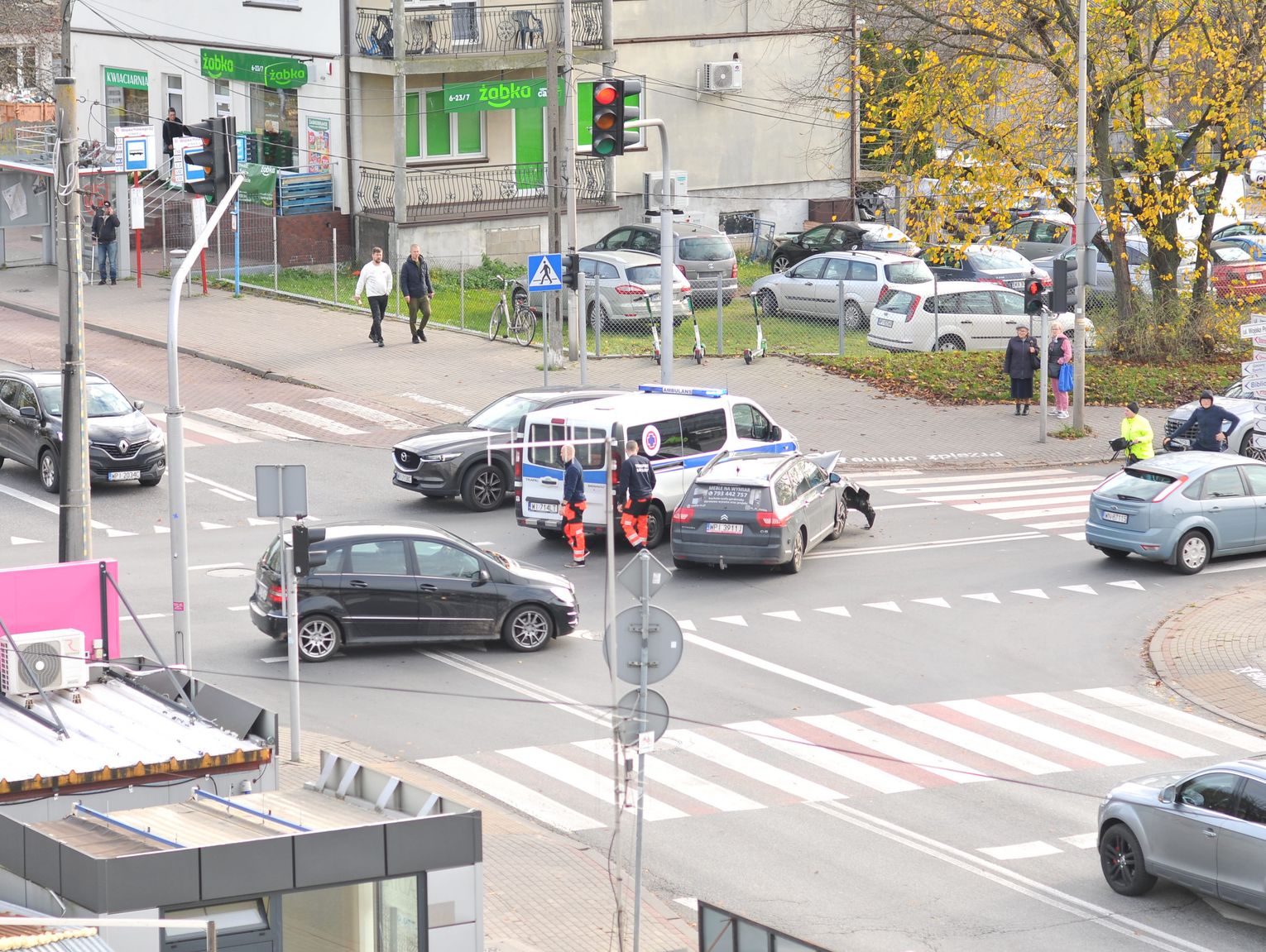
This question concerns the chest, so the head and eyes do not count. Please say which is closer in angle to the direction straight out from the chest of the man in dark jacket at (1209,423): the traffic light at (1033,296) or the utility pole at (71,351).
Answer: the utility pole

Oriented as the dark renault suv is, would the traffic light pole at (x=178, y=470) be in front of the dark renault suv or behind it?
in front

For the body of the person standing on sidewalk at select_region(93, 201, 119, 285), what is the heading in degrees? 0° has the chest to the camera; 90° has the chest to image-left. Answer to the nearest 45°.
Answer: approximately 0°

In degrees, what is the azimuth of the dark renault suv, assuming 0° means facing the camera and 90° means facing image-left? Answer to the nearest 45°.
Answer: approximately 315°

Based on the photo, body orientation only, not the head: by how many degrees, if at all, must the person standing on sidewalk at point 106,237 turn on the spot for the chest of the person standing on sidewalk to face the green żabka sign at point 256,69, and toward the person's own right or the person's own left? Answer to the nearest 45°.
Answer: approximately 135° to the person's own left

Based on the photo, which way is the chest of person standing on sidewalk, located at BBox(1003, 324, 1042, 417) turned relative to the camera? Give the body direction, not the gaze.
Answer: toward the camera

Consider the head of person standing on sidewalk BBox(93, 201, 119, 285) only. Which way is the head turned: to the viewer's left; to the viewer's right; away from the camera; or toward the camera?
toward the camera

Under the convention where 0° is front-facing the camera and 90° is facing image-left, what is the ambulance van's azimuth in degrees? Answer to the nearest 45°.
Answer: approximately 225°

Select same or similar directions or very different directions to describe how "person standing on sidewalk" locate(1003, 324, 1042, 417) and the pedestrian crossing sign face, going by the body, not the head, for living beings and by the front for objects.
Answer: same or similar directions

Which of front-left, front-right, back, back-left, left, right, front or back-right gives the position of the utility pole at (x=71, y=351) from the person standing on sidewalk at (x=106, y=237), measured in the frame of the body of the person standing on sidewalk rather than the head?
front

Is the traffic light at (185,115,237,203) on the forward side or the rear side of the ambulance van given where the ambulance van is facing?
on the rear side

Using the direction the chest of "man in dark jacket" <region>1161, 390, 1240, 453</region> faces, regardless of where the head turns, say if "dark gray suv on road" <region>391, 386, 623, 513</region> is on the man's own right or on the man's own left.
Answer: on the man's own right

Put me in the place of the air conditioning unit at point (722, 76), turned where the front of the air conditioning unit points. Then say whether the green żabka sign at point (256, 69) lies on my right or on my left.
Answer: on my right

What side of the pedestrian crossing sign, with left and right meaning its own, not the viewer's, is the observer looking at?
front

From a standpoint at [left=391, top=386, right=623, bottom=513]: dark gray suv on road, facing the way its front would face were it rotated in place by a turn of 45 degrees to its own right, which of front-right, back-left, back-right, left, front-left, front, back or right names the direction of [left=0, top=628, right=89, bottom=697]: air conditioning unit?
left

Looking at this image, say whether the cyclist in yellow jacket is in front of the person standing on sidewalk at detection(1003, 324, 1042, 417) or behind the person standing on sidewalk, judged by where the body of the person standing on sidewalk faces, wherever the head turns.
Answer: in front

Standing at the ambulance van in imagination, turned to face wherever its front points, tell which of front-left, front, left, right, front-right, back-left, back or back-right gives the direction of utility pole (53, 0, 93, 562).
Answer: back
